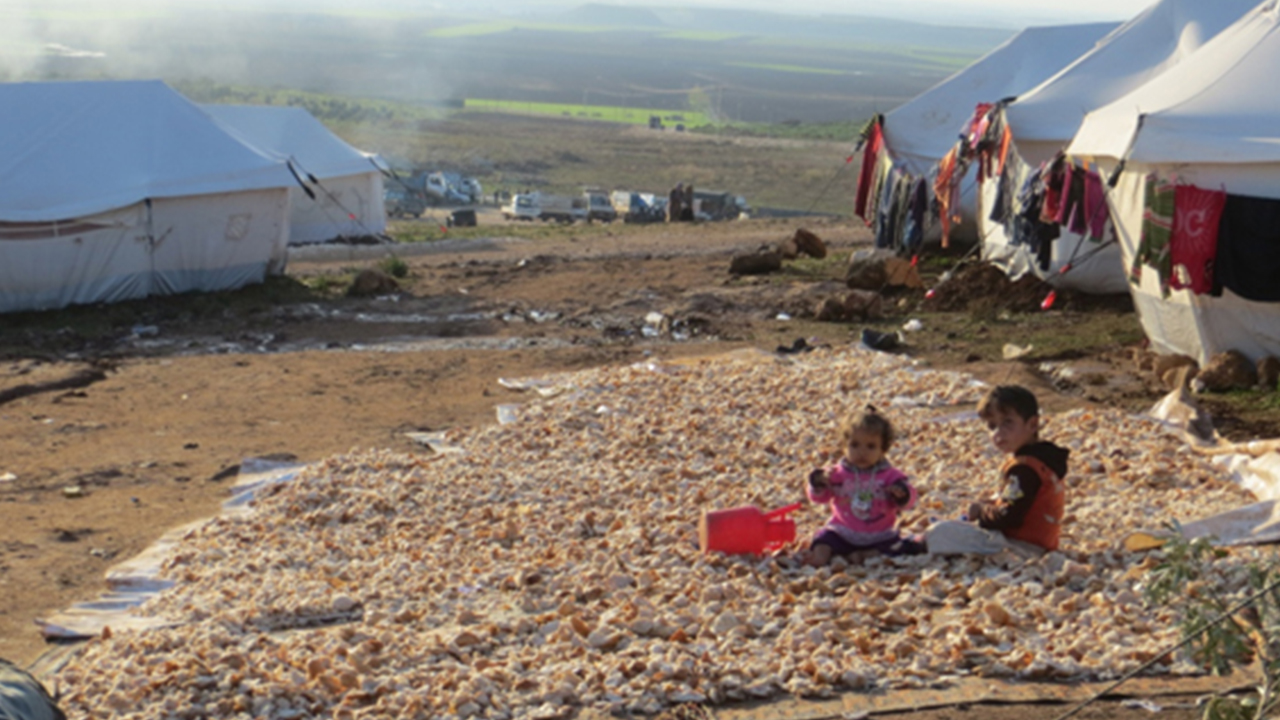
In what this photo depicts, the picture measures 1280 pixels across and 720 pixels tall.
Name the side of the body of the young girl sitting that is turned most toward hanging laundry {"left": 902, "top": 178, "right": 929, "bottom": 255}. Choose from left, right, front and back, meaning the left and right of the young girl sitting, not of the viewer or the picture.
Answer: back

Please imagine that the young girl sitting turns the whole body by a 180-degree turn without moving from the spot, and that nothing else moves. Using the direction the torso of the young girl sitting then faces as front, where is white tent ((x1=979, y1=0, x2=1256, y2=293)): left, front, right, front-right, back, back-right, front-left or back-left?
front

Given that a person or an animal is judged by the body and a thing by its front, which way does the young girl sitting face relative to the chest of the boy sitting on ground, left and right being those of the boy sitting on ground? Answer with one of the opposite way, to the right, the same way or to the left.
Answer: to the left

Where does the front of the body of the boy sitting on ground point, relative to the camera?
to the viewer's left

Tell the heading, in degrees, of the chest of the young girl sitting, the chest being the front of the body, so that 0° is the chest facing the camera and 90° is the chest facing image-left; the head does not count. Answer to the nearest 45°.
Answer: approximately 0°

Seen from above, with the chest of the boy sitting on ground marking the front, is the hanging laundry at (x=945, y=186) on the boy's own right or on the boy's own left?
on the boy's own right

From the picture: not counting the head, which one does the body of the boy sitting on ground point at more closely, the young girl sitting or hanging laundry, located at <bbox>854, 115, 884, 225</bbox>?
the young girl sitting

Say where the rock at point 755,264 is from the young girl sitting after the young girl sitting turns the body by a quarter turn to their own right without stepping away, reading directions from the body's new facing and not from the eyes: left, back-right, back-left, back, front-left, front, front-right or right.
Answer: right

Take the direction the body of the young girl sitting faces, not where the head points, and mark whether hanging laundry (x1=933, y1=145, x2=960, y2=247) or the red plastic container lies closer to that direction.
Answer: the red plastic container

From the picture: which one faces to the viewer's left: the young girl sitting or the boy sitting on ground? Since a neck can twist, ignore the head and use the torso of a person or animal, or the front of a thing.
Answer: the boy sitting on ground

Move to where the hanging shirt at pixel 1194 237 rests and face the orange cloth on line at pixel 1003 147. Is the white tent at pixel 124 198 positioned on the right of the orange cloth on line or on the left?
left

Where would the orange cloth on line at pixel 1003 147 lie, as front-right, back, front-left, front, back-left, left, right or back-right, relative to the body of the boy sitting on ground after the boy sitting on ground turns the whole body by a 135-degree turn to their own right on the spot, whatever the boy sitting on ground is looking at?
front-left

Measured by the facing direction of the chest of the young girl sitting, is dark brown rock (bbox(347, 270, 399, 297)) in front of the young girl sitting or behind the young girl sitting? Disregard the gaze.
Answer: behind

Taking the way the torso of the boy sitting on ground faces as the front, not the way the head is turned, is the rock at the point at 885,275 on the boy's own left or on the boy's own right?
on the boy's own right

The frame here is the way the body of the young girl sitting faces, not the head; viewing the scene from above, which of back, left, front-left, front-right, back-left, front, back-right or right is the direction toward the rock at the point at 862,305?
back
